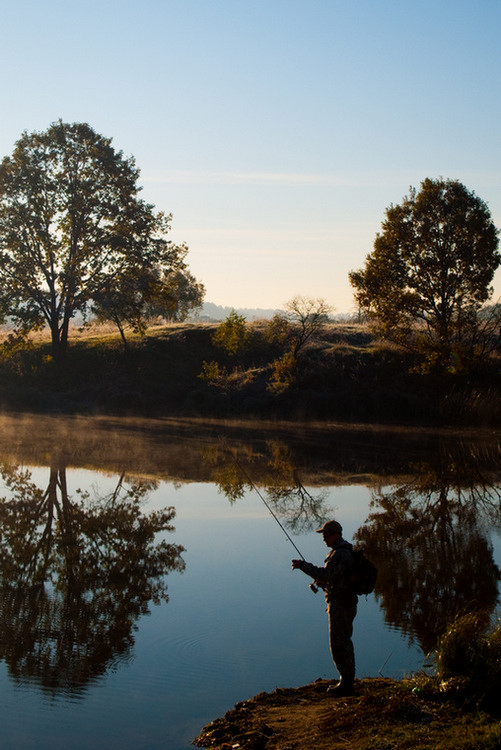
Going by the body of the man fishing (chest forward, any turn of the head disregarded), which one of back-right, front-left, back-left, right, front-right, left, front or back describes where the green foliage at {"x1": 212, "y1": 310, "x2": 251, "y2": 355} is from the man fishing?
right

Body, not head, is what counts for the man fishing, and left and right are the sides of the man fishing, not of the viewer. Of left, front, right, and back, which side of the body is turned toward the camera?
left

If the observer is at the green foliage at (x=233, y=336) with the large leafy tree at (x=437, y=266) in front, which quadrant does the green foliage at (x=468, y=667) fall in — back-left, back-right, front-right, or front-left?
front-right

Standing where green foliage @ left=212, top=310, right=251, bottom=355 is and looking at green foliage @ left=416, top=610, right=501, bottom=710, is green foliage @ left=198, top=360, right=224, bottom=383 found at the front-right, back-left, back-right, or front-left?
front-right

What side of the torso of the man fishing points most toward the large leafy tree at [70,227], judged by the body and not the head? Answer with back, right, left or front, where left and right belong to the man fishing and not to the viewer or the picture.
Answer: right

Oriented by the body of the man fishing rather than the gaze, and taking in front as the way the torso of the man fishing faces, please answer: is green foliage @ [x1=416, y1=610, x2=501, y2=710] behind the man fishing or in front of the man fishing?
behind

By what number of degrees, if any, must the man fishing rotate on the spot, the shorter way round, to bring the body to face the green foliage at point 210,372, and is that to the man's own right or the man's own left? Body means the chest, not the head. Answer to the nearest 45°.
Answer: approximately 90° to the man's own right

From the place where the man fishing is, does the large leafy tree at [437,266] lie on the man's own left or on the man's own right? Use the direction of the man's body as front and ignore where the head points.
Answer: on the man's own right

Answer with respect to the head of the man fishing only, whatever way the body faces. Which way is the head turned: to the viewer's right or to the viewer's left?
to the viewer's left
